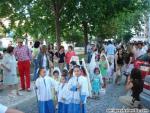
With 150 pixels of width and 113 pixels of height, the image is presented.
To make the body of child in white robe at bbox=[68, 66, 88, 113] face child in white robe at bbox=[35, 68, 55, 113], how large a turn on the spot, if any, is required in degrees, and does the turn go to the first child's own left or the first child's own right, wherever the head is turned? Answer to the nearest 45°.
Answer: approximately 135° to the first child's own right

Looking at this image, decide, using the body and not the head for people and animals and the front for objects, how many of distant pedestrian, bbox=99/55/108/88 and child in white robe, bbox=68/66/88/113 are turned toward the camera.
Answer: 2

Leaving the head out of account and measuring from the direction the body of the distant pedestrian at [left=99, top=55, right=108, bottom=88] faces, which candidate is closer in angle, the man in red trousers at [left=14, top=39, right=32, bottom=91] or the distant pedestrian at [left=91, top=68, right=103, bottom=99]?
the distant pedestrian

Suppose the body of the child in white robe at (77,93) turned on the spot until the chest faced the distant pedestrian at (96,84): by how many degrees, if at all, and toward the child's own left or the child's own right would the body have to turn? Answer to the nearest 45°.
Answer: approximately 180°

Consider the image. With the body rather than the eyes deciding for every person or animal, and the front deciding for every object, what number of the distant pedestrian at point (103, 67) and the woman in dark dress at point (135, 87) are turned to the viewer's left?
1

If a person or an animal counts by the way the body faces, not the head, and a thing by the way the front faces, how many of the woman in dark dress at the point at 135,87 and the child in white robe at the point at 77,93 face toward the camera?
1
